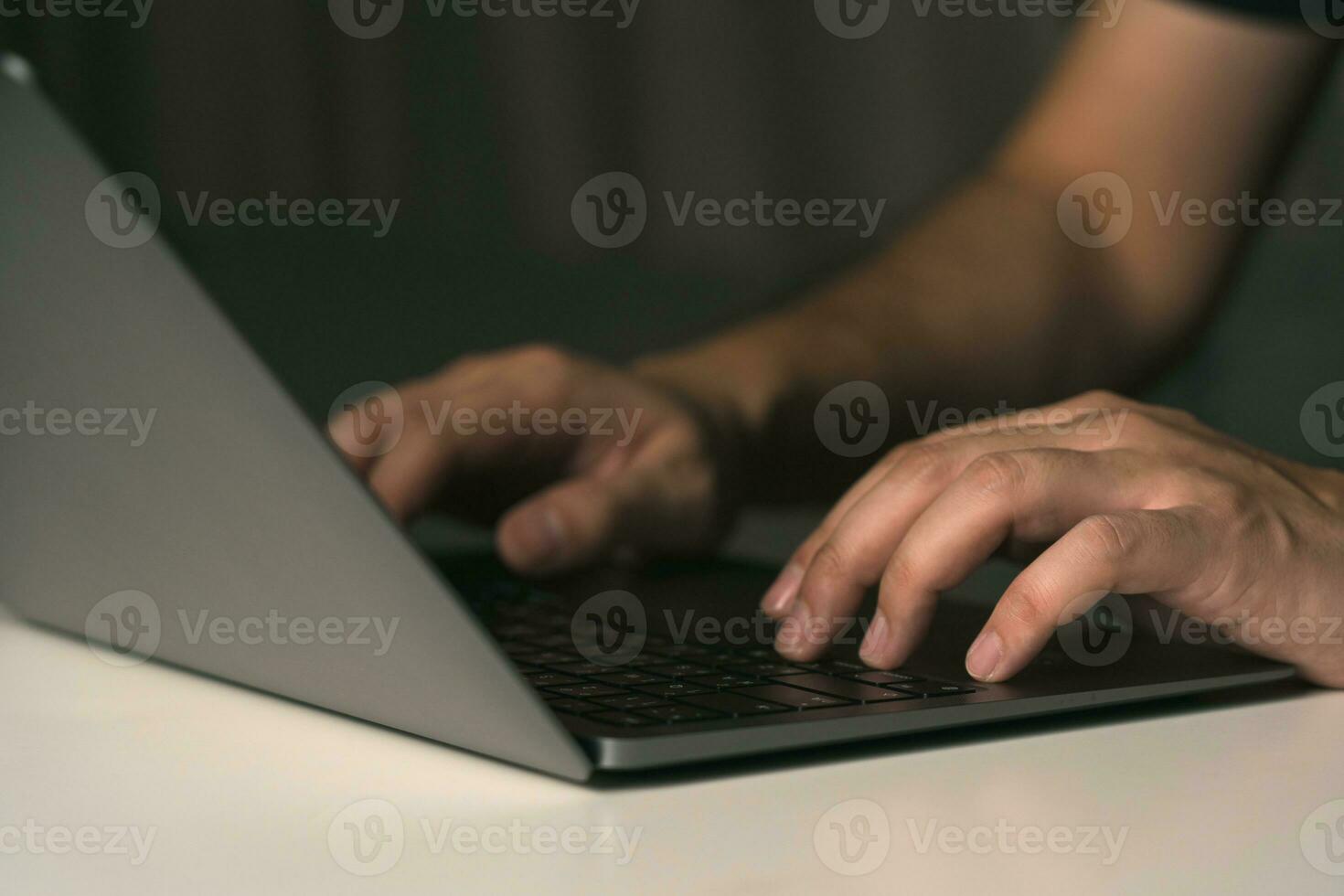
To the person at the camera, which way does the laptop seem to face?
facing away from the viewer and to the right of the viewer
